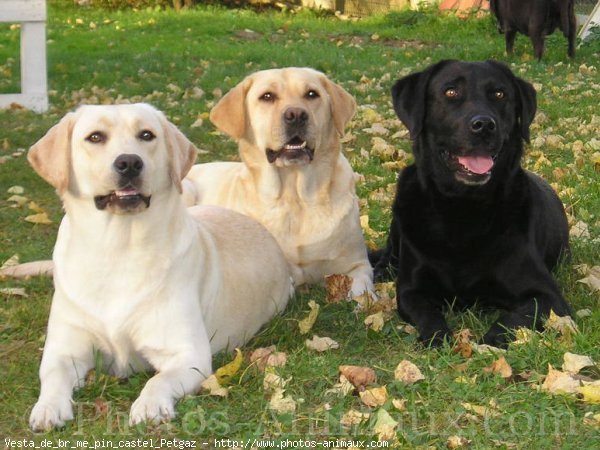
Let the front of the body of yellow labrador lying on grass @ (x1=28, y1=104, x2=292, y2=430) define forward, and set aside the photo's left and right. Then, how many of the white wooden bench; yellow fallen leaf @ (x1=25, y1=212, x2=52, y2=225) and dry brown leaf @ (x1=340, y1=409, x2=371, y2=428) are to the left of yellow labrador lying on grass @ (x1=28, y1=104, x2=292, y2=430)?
1

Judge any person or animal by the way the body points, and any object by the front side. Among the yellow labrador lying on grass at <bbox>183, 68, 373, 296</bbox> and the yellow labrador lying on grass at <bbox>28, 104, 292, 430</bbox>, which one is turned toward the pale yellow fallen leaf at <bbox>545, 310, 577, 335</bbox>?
the yellow labrador lying on grass at <bbox>183, 68, 373, 296</bbox>

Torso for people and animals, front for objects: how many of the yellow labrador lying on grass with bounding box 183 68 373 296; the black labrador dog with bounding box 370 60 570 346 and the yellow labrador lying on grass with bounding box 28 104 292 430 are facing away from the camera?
0

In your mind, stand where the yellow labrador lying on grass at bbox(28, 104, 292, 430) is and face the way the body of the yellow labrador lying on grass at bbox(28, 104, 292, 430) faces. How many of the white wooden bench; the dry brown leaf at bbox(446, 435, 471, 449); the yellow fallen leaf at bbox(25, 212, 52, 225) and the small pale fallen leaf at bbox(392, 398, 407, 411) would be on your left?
2

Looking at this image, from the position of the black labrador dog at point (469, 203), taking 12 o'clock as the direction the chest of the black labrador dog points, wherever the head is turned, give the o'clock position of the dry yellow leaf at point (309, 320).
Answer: The dry yellow leaf is roughly at 2 o'clock from the black labrador dog.

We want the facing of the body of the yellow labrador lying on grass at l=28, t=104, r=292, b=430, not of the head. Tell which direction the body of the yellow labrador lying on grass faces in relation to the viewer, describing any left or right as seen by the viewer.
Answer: facing the viewer and to the left of the viewer

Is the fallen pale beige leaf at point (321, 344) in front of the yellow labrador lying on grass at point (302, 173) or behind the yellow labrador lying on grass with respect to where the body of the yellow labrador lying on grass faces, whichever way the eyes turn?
in front

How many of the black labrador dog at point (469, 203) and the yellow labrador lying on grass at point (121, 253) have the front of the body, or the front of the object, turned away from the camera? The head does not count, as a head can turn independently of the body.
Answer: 0

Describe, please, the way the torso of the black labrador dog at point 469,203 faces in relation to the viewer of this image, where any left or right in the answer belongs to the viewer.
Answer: facing the viewer

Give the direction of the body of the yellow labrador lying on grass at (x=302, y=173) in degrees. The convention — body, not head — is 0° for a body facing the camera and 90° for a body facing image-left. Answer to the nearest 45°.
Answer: approximately 315°

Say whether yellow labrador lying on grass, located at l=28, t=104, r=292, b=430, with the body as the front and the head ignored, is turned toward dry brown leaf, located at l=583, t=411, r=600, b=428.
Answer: no

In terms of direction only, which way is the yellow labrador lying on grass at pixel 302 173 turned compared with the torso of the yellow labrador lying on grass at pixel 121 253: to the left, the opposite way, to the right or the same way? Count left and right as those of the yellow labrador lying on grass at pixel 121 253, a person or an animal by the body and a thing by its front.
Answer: to the left

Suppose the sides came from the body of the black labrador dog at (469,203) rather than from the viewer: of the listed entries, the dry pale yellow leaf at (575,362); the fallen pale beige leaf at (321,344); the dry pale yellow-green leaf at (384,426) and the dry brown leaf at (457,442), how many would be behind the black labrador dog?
0

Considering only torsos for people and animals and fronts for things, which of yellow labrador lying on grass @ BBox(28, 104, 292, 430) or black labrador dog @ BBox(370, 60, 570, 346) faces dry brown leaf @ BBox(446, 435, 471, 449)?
the black labrador dog

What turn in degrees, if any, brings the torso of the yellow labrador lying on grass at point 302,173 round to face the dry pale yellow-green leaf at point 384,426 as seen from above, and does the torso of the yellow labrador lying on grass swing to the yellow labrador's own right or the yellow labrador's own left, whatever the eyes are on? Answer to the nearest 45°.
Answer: approximately 45° to the yellow labrador's own right

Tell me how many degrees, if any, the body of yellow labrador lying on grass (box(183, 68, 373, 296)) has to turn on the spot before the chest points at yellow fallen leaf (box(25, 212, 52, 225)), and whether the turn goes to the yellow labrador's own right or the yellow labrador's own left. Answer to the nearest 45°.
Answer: approximately 180°

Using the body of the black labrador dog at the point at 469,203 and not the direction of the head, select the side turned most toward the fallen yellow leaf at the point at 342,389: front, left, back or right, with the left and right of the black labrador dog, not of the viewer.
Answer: front

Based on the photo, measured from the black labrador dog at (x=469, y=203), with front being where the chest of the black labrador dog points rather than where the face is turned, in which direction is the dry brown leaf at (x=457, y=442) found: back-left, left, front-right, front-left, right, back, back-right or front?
front

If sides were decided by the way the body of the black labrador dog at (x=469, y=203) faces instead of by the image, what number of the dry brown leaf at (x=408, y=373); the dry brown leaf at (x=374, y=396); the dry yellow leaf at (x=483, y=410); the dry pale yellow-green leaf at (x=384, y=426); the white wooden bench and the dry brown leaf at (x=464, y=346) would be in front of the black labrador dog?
5

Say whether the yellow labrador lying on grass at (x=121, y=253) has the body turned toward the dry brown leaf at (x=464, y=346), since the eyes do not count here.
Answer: no

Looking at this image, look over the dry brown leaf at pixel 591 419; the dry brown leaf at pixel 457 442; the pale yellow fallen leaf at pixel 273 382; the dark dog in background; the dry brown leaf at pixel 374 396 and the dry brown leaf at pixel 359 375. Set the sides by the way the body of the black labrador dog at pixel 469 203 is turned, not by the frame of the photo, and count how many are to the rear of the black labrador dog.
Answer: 1

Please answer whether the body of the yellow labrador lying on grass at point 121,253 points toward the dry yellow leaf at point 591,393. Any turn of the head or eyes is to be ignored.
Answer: no
